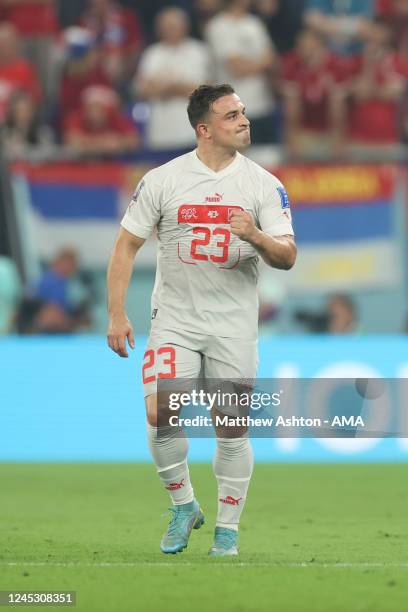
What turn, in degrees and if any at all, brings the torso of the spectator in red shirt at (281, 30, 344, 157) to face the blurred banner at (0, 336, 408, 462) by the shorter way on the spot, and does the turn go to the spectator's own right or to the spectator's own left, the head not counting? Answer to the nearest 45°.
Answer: approximately 45° to the spectator's own right

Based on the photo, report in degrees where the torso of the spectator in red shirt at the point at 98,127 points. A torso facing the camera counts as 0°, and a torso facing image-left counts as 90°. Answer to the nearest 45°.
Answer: approximately 0°

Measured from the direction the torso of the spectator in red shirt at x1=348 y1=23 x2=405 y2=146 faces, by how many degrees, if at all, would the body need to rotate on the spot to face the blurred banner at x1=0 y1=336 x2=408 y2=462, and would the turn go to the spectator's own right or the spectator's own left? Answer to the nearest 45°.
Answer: approximately 45° to the spectator's own right

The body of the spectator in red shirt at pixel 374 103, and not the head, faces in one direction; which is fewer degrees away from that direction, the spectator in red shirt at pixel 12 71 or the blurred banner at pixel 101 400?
the blurred banner

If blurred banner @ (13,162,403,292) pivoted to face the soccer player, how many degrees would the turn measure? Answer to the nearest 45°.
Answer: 0° — it already faces them

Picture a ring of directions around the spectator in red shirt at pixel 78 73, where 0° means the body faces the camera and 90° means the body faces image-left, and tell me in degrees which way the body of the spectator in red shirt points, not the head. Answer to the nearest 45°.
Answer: approximately 0°
